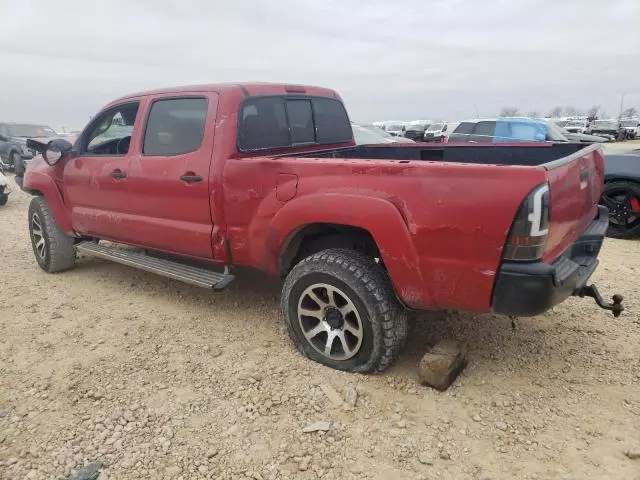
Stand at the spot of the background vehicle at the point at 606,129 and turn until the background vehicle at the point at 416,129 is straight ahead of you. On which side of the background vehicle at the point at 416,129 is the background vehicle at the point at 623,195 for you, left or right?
left

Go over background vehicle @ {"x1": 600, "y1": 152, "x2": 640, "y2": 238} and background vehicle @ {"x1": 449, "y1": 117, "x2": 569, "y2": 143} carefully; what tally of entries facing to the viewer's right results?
1

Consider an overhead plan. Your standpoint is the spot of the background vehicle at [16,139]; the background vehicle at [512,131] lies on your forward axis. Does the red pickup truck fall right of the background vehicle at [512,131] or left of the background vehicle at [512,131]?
right

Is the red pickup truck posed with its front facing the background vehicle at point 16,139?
yes

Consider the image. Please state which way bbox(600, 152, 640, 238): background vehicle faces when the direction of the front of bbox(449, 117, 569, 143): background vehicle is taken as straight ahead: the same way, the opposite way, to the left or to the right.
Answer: the opposite way

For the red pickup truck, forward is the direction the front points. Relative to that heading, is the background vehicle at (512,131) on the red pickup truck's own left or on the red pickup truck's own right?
on the red pickup truck's own right

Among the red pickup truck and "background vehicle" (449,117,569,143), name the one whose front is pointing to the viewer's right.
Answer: the background vehicle

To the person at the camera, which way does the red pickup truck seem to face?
facing away from the viewer and to the left of the viewer

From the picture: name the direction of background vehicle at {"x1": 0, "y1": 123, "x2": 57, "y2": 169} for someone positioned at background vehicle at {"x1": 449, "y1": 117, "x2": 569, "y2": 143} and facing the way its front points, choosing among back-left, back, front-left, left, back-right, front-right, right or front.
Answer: back

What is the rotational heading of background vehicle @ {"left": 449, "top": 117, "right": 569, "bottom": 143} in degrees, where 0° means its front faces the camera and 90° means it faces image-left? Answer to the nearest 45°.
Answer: approximately 270°
